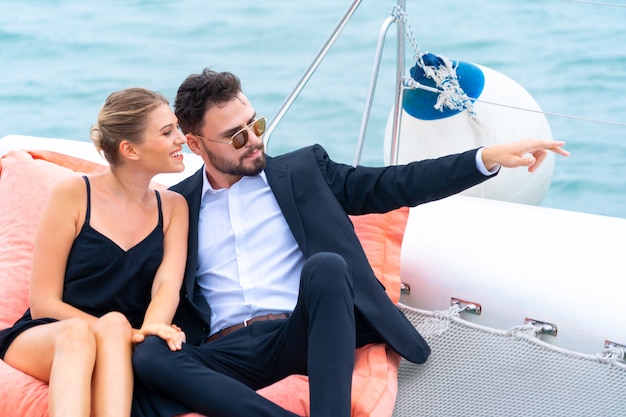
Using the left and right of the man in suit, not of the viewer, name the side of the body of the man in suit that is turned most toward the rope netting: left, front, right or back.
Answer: left

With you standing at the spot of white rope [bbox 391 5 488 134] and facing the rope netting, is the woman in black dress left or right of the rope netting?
right

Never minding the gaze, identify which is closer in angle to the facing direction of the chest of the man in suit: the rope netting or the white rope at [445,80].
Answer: the rope netting

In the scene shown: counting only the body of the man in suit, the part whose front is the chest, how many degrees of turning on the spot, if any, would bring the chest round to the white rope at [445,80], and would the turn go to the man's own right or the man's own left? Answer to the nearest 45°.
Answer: approximately 135° to the man's own left

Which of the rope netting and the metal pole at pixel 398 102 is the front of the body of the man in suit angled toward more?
the rope netting

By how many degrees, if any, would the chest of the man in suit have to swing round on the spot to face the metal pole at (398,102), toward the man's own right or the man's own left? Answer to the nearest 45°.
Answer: approximately 135° to the man's own left

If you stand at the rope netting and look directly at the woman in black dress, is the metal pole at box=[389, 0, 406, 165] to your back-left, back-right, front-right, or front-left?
front-right

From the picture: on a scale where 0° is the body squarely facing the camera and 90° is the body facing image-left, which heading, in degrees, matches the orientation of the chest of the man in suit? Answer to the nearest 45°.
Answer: approximately 0°

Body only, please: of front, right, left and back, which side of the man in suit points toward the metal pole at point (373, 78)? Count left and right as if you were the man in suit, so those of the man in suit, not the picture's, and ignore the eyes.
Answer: back
